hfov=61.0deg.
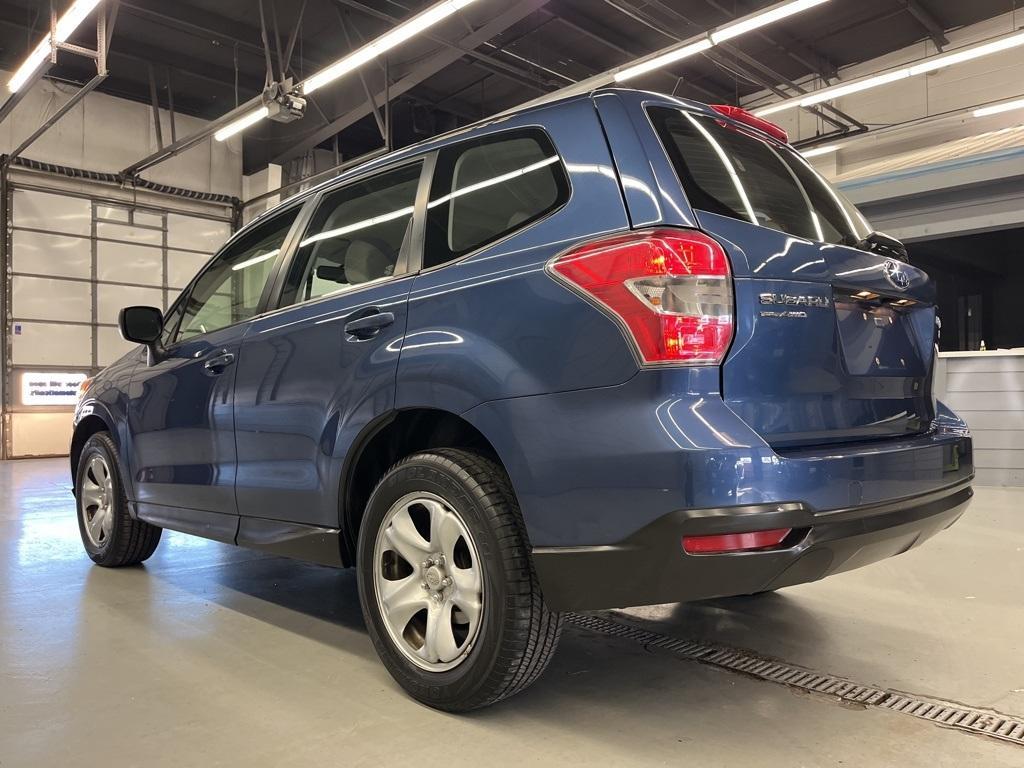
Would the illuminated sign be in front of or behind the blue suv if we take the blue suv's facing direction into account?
in front

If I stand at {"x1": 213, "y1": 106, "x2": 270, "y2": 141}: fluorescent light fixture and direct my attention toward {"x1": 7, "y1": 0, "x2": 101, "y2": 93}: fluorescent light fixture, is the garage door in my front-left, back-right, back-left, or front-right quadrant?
back-right

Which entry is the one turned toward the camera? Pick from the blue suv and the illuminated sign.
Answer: the illuminated sign

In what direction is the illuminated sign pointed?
toward the camera

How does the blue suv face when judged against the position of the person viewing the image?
facing away from the viewer and to the left of the viewer

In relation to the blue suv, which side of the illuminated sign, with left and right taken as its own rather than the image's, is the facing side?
front

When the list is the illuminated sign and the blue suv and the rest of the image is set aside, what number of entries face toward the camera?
1

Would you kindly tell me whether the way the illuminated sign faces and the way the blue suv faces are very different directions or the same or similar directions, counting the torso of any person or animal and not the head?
very different directions

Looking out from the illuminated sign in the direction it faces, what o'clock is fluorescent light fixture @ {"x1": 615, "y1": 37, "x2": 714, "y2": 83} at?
The fluorescent light fixture is roughly at 11 o'clock from the illuminated sign.

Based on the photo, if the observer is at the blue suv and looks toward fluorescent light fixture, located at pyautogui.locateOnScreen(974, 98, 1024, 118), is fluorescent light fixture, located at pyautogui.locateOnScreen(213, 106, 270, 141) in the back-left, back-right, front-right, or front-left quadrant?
front-left

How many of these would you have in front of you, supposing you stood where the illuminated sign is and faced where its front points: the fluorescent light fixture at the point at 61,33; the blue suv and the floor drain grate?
3

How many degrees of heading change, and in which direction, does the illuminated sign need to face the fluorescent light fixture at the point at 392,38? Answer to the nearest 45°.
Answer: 0° — it already faces it

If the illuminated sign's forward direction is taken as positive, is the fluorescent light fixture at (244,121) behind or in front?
in front

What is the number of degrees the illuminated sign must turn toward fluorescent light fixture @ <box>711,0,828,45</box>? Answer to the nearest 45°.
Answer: approximately 45° to its left

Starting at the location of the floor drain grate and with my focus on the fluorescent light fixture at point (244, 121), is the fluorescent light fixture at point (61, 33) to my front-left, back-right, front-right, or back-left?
front-left

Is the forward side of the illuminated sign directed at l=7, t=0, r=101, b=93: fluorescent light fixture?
yes
